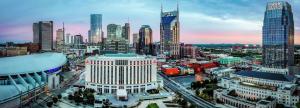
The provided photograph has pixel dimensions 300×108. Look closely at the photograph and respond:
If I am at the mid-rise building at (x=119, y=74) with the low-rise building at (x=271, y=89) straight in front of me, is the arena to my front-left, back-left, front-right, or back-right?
back-right

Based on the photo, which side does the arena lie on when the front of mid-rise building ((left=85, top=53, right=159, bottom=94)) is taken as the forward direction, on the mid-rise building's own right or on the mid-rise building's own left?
on the mid-rise building's own right

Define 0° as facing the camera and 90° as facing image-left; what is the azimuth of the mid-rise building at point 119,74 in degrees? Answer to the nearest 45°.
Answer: approximately 0°

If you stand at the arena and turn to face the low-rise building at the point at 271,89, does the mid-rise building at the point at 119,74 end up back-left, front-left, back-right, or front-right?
front-left

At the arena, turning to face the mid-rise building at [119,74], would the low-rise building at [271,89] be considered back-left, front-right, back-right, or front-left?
front-right

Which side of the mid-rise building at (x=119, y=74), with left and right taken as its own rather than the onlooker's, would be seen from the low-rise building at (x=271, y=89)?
left
